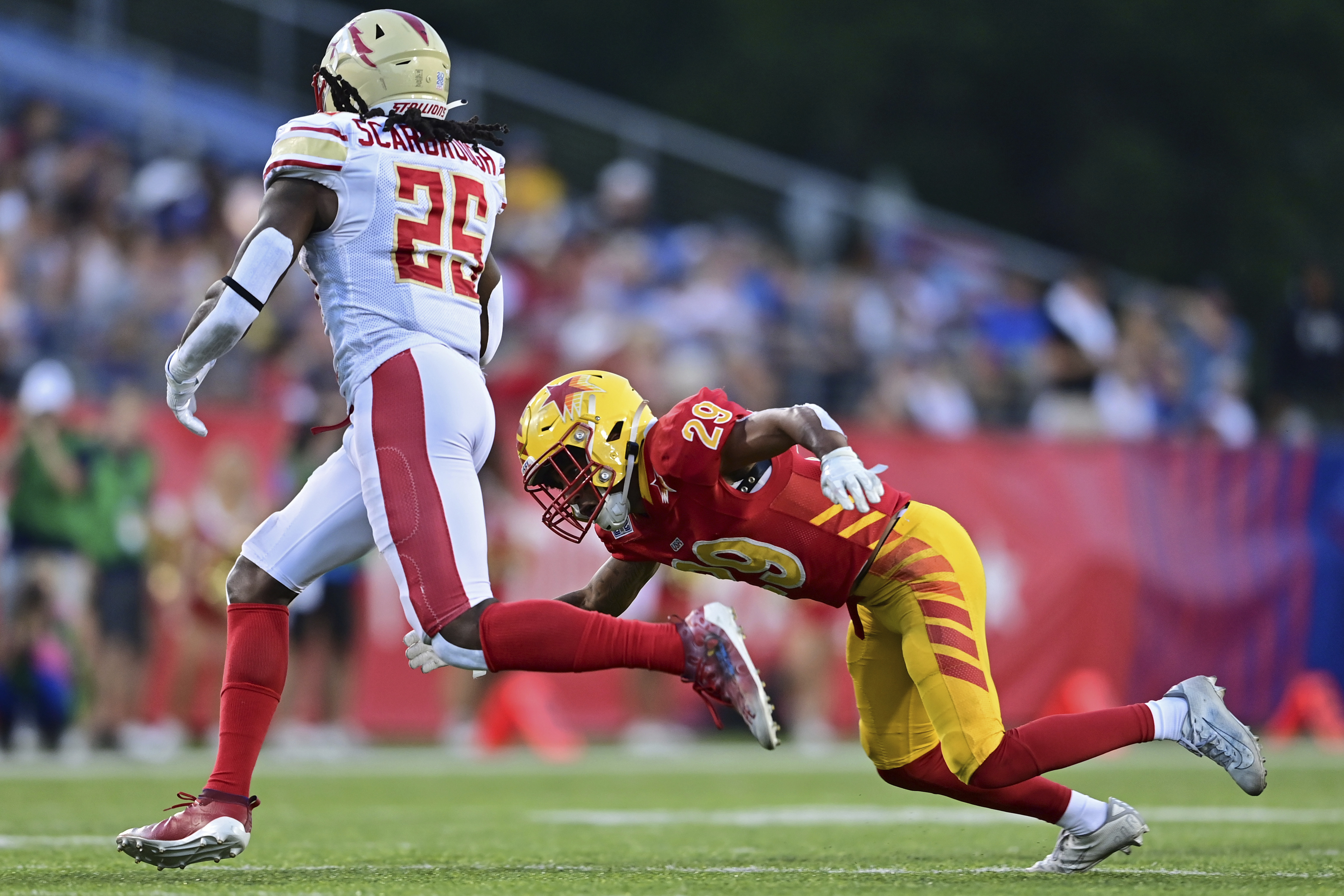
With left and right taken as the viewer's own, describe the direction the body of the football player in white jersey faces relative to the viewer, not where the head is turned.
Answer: facing away from the viewer and to the left of the viewer

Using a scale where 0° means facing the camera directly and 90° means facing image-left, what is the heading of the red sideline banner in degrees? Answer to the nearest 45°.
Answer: approximately 0°

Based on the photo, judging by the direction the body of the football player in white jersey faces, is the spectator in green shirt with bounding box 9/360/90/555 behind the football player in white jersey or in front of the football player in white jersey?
in front

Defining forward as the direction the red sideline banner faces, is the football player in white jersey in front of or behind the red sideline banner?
in front

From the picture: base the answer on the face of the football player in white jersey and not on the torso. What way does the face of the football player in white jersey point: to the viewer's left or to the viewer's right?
to the viewer's left

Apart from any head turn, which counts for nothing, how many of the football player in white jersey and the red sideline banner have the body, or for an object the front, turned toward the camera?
1

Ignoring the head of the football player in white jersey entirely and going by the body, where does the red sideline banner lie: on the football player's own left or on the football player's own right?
on the football player's own right

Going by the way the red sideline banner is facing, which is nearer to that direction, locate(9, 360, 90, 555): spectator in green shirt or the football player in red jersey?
the football player in red jersey

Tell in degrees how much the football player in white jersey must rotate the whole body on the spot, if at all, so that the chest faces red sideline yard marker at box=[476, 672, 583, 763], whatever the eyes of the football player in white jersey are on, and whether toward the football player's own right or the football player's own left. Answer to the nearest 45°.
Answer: approximately 45° to the football player's own right
